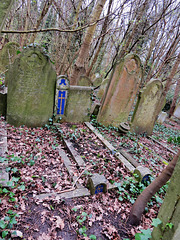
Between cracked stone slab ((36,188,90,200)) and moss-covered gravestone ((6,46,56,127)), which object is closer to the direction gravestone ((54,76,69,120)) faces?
the cracked stone slab

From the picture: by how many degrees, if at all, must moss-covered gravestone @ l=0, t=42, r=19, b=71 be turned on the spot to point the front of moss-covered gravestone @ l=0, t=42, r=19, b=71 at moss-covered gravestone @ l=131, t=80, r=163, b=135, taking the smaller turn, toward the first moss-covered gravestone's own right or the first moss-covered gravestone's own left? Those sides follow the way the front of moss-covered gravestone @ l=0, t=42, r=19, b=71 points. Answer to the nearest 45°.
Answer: approximately 45° to the first moss-covered gravestone's own left

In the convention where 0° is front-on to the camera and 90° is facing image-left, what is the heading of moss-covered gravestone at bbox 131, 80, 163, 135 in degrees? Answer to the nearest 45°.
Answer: approximately 0°

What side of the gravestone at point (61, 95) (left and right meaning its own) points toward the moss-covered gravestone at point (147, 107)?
left

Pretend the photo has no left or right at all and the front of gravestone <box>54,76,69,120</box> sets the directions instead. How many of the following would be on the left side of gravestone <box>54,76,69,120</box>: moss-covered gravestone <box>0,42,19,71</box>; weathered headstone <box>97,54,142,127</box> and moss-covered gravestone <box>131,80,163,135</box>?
2

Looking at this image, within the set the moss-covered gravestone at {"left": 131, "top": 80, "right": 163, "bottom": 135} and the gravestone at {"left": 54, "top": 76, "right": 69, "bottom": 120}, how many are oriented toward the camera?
2

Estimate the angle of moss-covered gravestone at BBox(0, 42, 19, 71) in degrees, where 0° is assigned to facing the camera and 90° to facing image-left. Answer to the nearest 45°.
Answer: approximately 0°

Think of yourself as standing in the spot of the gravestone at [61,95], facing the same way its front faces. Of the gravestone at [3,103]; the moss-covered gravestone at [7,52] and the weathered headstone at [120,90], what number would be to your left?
1

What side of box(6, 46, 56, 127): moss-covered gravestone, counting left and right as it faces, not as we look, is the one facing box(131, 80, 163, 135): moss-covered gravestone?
left

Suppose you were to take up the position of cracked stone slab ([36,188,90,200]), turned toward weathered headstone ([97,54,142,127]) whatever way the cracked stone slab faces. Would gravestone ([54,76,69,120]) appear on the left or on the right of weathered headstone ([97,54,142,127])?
left

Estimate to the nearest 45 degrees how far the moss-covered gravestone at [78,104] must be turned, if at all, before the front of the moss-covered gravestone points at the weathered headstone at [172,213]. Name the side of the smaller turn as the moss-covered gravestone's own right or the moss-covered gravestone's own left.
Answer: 0° — it already faces it
